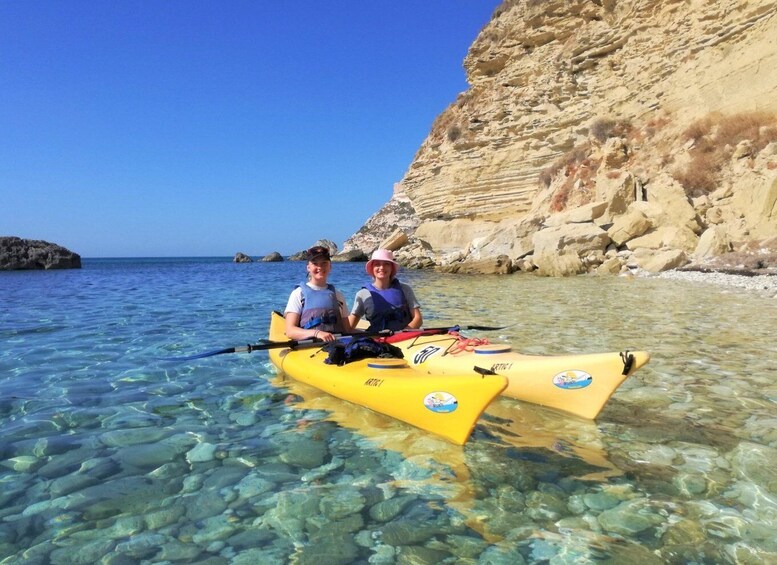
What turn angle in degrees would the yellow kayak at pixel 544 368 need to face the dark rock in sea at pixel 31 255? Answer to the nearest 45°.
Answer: approximately 180°

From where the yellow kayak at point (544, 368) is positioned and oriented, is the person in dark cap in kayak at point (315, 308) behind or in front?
behind

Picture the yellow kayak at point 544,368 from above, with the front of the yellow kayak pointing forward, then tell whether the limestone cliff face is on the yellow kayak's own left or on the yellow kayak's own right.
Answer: on the yellow kayak's own left

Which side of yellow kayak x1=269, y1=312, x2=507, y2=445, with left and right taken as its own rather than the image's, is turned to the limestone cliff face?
left

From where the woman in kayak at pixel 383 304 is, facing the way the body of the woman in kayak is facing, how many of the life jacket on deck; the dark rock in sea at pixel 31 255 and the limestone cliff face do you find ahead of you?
1

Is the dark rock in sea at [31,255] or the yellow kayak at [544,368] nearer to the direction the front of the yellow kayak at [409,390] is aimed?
the yellow kayak

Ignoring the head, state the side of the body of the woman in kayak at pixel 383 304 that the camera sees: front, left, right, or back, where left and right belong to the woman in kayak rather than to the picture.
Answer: front

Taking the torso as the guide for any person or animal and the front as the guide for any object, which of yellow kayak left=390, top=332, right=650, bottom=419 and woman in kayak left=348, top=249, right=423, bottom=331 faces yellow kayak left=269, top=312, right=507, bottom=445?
the woman in kayak

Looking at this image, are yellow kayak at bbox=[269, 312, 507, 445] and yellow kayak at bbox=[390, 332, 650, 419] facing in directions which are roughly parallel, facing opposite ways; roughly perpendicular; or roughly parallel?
roughly parallel

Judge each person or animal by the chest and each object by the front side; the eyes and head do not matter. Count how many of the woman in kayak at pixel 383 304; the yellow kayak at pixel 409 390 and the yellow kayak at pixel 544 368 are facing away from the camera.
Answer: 0

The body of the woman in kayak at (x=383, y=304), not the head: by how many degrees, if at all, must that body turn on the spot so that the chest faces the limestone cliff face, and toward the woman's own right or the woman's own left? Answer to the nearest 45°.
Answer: approximately 135° to the woman's own left

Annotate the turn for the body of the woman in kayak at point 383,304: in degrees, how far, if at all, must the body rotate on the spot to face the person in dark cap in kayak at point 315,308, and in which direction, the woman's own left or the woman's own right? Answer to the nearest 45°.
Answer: approximately 90° to the woman's own right

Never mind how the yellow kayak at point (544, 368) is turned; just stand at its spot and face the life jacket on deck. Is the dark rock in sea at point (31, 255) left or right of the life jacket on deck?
right
